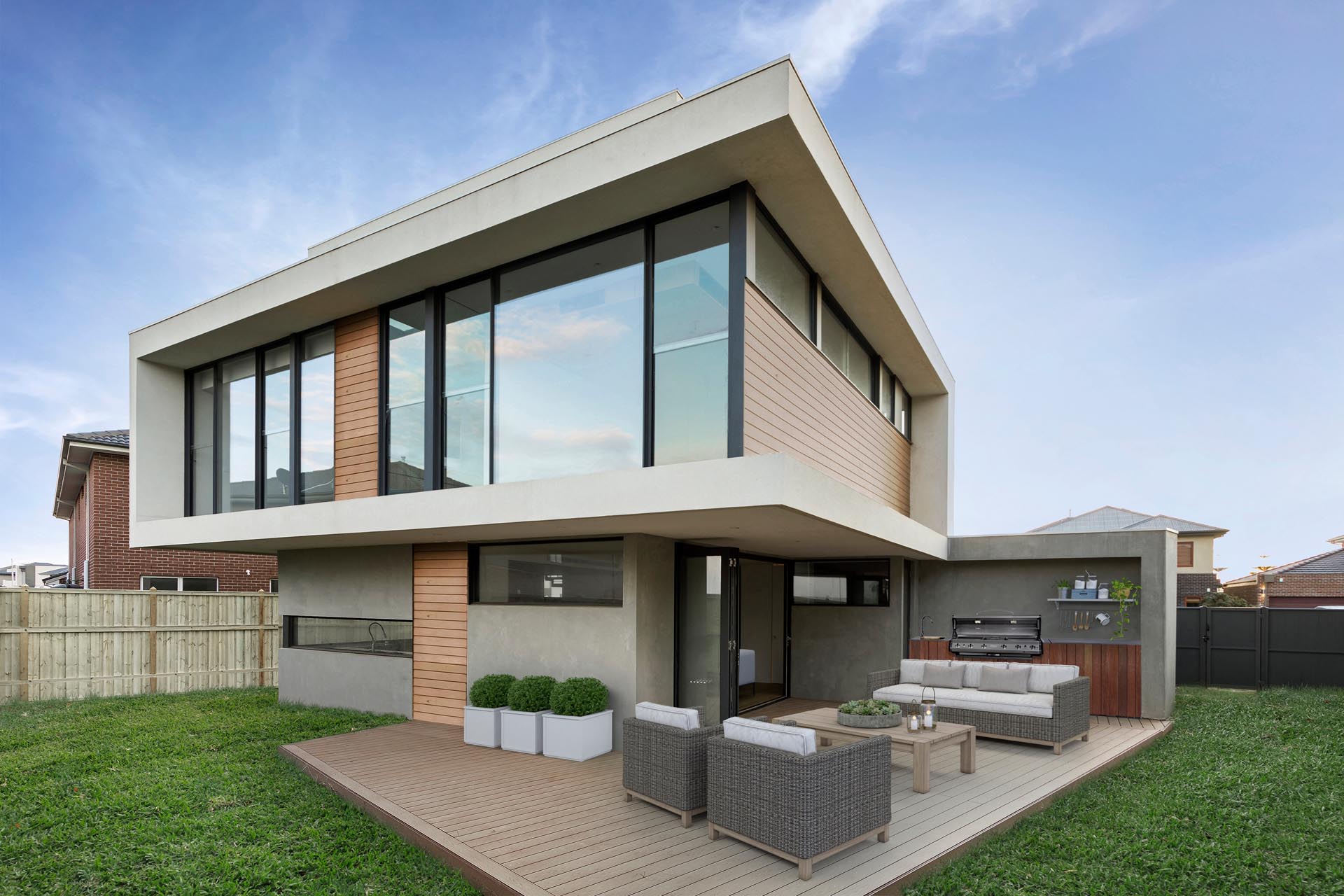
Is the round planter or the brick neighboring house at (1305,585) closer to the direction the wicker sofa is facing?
the round planter

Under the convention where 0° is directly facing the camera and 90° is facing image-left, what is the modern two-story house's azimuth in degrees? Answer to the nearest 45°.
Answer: approximately 45°

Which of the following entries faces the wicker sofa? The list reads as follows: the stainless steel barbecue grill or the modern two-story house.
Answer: the stainless steel barbecue grill

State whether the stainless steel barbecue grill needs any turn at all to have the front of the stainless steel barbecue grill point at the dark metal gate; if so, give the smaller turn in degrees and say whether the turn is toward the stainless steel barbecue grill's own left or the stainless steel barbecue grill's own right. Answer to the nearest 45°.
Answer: approximately 135° to the stainless steel barbecue grill's own left

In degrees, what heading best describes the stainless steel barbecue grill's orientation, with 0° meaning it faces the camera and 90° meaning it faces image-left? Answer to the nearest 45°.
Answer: approximately 0°

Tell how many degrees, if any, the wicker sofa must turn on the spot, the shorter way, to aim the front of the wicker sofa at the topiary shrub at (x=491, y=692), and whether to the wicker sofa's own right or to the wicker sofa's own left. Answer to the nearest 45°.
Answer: approximately 45° to the wicker sofa's own right

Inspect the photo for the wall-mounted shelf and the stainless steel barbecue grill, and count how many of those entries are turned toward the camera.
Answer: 2

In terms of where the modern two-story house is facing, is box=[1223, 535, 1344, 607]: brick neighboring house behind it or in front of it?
behind
